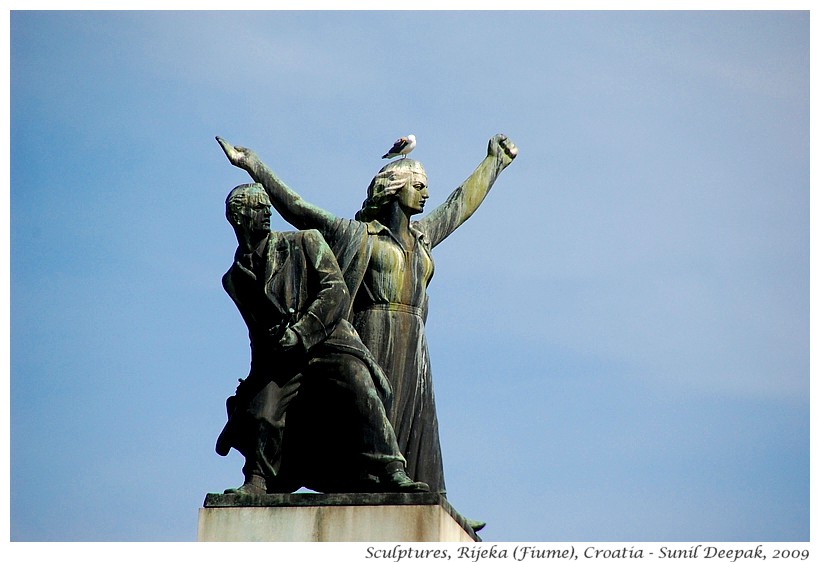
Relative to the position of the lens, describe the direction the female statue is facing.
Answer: facing the viewer and to the right of the viewer
